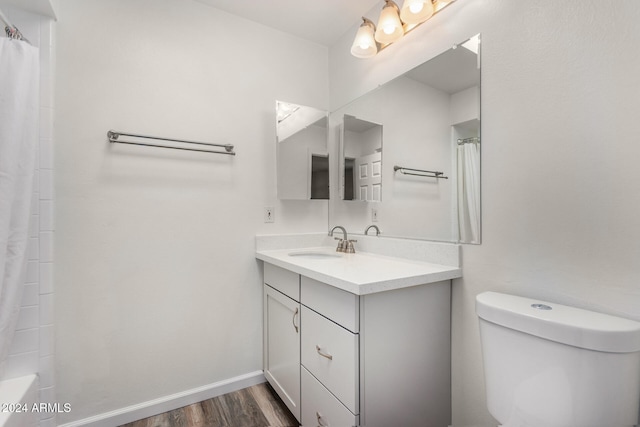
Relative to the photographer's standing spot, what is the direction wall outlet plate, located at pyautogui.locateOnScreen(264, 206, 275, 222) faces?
facing the viewer

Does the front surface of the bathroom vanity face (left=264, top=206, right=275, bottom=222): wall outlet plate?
no

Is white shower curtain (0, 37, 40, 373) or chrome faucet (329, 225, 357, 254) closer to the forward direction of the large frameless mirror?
the white shower curtain

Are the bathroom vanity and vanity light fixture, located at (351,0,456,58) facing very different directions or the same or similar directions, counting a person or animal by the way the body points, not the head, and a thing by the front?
same or similar directions

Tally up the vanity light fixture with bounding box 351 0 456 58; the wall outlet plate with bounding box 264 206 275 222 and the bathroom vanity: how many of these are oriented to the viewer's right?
0

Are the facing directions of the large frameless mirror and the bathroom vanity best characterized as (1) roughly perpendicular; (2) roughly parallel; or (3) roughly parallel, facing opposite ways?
roughly parallel

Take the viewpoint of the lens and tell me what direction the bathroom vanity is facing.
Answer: facing the viewer and to the left of the viewer

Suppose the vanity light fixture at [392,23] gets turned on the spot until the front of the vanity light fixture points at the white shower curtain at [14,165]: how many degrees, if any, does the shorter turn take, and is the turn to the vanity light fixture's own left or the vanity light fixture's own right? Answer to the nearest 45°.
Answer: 0° — it already faces it

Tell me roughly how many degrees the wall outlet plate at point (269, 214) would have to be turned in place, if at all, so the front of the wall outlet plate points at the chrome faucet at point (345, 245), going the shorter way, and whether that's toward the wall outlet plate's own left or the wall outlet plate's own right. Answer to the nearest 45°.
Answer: approximately 90° to the wall outlet plate's own left

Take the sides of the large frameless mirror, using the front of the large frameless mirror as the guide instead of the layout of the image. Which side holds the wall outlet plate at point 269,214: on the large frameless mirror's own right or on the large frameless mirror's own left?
on the large frameless mirror's own right

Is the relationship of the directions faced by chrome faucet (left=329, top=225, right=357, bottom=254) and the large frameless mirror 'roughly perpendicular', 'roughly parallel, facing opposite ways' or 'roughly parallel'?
roughly parallel

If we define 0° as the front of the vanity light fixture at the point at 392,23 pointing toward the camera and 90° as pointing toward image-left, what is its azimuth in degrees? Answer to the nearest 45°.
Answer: approximately 45°

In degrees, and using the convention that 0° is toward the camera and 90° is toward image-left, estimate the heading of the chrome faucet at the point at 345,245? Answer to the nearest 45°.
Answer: approximately 45°
